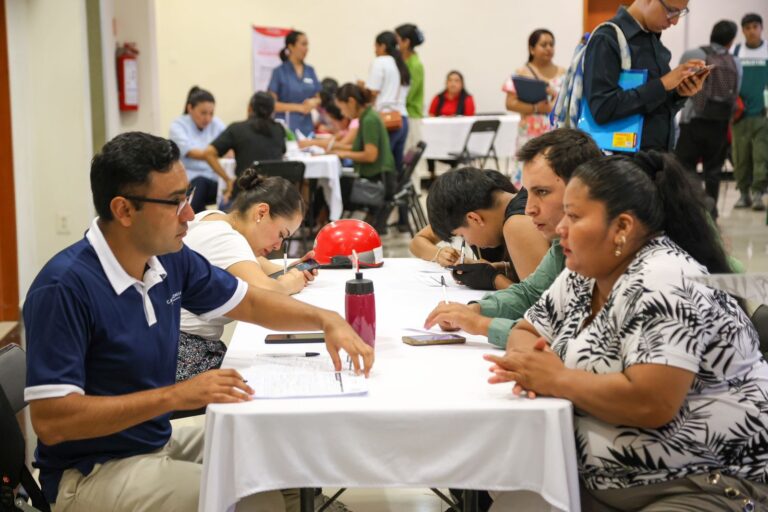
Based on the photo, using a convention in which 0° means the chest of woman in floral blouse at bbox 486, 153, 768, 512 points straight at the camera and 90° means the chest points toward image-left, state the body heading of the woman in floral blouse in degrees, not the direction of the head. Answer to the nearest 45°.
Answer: approximately 90°

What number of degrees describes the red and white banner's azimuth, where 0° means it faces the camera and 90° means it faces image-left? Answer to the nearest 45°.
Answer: approximately 0°

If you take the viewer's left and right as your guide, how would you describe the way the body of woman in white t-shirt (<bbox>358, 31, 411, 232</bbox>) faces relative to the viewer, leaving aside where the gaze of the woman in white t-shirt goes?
facing away from the viewer and to the left of the viewer

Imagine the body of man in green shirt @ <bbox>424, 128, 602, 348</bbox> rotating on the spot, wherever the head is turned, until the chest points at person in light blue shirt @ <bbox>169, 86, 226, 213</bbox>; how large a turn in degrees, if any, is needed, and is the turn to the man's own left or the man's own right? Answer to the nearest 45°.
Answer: approximately 45° to the man's own right

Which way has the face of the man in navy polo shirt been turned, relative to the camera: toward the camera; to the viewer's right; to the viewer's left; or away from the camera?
to the viewer's right

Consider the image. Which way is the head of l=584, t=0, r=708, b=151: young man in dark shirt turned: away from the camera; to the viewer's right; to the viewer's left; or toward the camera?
to the viewer's right

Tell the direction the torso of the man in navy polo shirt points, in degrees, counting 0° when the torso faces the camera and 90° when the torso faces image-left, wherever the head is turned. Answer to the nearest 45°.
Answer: approximately 315°

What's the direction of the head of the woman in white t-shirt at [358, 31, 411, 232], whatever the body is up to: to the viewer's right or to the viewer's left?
to the viewer's left

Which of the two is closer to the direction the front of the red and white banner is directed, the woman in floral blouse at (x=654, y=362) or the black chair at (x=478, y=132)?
the woman in floral blouse

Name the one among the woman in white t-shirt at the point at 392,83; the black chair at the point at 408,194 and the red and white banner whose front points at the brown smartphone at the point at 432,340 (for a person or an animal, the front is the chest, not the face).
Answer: the red and white banner

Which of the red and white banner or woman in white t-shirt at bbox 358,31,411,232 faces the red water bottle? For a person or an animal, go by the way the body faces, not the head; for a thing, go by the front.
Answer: the red and white banner
